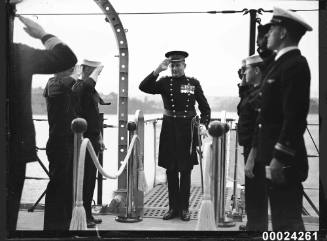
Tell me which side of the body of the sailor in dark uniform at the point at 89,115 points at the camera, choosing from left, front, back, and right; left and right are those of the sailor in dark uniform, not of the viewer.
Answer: right

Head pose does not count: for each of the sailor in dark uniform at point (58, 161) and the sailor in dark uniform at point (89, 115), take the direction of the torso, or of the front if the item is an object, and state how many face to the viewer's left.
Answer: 0

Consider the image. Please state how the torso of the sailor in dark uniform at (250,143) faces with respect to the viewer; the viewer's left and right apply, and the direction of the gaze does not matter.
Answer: facing to the left of the viewer

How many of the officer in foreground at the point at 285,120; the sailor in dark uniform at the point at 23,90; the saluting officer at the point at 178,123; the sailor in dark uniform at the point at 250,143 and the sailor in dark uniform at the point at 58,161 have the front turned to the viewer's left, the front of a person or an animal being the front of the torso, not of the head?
2

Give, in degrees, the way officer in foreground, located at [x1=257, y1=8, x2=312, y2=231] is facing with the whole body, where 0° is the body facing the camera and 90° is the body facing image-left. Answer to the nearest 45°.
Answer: approximately 90°

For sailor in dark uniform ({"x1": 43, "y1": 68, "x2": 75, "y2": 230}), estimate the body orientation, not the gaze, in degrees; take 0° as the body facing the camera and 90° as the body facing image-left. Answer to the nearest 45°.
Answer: approximately 225°

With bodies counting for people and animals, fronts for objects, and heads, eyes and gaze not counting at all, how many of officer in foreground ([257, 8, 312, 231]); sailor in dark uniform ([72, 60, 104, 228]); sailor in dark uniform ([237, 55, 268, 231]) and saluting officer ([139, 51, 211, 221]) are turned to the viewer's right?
1

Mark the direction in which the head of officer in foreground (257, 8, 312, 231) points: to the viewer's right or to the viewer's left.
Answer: to the viewer's left

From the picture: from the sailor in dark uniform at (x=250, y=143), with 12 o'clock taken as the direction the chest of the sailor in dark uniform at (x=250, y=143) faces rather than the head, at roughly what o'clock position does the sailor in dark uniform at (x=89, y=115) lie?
the sailor in dark uniform at (x=89, y=115) is roughly at 12 o'clock from the sailor in dark uniform at (x=250, y=143).

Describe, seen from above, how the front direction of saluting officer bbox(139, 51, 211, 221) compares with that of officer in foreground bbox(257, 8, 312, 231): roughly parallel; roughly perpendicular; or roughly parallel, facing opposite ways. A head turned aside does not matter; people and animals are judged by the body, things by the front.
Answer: roughly perpendicular

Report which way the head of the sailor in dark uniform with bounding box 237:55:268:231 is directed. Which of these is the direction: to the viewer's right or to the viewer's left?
to the viewer's left

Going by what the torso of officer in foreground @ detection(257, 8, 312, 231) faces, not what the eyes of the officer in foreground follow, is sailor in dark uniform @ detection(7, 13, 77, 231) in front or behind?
in front
